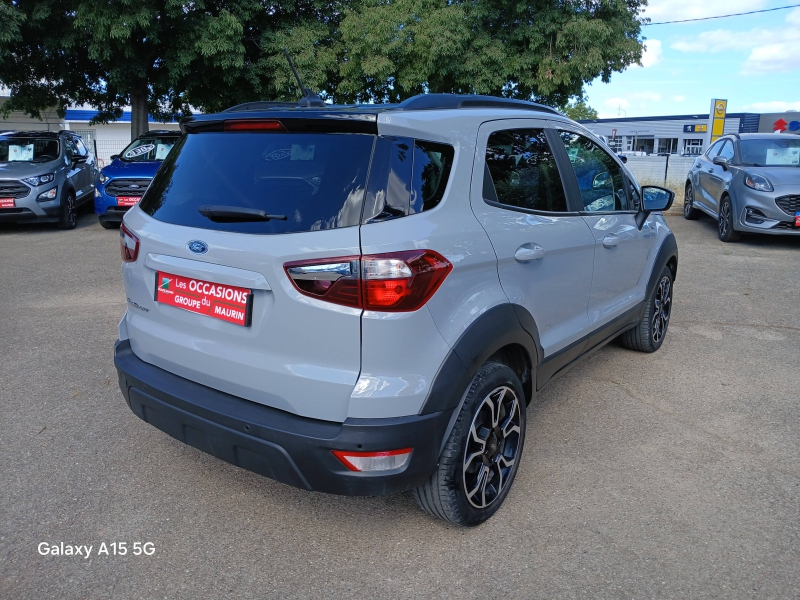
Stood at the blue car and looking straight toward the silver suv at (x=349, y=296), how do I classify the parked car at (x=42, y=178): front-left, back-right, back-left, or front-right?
back-right

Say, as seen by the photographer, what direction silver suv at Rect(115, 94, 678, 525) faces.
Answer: facing away from the viewer and to the right of the viewer

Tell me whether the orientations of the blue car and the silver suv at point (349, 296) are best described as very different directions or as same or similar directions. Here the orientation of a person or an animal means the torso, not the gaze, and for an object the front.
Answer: very different directions

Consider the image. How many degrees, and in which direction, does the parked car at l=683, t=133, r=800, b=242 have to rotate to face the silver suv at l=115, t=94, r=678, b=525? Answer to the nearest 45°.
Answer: approximately 45° to its right

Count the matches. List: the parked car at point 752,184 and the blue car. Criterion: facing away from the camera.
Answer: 0

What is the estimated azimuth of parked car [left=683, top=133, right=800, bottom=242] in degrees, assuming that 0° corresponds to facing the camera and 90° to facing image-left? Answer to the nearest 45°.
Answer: approximately 315°

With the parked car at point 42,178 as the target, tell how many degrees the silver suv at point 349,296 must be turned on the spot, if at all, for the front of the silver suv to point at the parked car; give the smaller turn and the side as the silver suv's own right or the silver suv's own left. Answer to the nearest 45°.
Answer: approximately 90° to the silver suv's own left

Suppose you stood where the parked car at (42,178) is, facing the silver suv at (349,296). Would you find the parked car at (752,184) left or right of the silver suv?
left

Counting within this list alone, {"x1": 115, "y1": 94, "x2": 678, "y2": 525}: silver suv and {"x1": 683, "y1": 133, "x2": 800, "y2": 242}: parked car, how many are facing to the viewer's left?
0

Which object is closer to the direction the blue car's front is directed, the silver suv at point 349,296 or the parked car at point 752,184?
the silver suv

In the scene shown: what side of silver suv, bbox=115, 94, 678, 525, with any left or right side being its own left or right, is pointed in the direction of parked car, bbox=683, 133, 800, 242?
front
